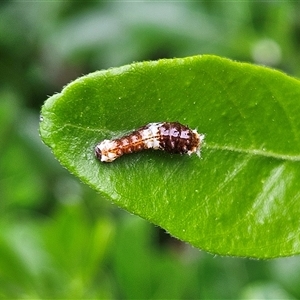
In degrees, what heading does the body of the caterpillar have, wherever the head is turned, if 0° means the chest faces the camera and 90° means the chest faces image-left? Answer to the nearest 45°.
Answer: approximately 270°
